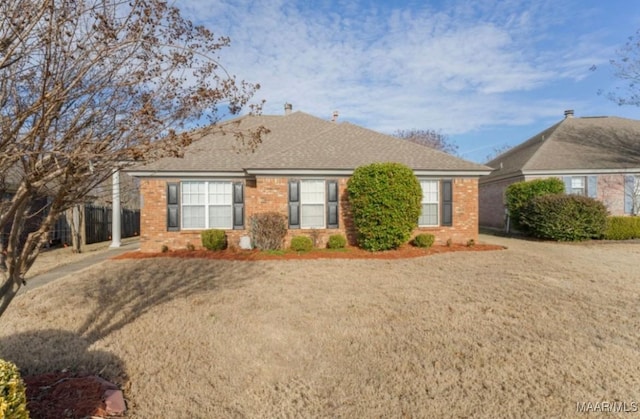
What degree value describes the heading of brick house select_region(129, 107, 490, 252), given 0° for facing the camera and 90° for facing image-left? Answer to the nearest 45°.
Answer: approximately 0°

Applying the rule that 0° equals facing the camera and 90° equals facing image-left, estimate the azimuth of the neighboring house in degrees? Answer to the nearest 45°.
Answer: approximately 0°

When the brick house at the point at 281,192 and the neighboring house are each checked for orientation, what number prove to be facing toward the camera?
2

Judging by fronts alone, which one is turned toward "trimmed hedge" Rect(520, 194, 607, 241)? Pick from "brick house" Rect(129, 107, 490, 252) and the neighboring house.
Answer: the neighboring house

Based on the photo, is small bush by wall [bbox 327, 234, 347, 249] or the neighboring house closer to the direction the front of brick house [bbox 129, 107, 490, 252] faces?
the small bush by wall

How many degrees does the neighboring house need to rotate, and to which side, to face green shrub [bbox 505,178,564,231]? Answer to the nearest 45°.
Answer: approximately 45° to its right

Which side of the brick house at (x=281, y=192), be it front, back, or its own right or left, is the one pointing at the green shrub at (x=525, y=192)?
left
